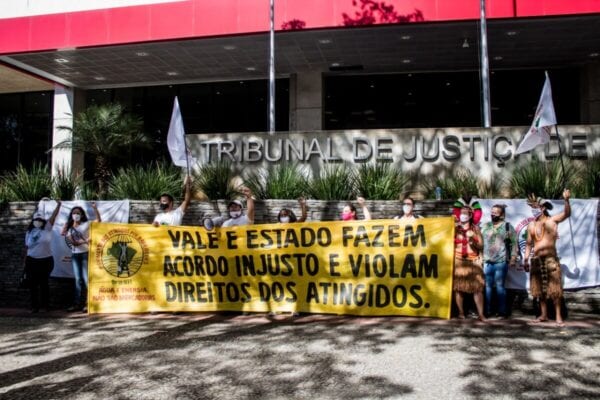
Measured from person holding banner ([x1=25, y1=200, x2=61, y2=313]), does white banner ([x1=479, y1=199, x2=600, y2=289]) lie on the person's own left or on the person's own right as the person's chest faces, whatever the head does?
on the person's own left

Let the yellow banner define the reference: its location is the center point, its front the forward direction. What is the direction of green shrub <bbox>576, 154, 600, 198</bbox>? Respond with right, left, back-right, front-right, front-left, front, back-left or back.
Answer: left

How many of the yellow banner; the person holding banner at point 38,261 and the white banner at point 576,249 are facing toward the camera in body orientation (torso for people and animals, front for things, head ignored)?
3

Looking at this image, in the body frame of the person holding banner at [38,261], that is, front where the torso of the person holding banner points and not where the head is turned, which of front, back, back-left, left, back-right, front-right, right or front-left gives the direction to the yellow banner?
front-left

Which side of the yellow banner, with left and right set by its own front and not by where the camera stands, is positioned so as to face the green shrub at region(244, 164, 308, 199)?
back

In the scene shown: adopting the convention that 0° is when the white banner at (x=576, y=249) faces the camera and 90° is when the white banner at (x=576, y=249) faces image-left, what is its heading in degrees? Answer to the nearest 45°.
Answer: approximately 0°

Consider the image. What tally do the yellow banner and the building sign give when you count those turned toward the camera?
2

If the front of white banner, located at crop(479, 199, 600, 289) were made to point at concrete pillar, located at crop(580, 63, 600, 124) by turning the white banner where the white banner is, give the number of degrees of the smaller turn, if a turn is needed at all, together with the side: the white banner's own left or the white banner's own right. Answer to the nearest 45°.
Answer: approximately 180°

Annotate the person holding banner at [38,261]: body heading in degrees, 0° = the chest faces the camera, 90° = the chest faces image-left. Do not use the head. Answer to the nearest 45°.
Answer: approximately 0°
